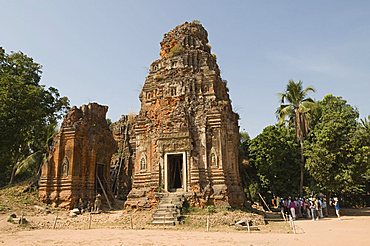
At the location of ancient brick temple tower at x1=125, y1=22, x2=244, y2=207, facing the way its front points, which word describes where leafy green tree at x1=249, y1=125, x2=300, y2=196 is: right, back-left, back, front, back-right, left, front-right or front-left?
back-left

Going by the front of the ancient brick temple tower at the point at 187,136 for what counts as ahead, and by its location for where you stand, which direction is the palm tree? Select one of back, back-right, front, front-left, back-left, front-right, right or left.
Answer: back-left

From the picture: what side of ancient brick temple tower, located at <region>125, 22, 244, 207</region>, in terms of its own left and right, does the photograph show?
front

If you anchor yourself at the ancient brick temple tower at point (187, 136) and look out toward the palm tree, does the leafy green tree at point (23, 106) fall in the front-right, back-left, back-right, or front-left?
back-left

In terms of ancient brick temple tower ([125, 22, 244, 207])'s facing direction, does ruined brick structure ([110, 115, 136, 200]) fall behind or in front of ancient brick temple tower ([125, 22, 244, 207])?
behind

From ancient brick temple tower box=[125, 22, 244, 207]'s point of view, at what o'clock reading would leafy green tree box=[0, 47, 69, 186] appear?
The leafy green tree is roughly at 4 o'clock from the ancient brick temple tower.

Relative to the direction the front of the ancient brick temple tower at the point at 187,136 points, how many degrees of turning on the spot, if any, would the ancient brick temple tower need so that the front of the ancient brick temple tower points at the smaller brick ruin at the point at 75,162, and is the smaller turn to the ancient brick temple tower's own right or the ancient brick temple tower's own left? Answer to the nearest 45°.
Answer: approximately 135° to the ancient brick temple tower's own right
